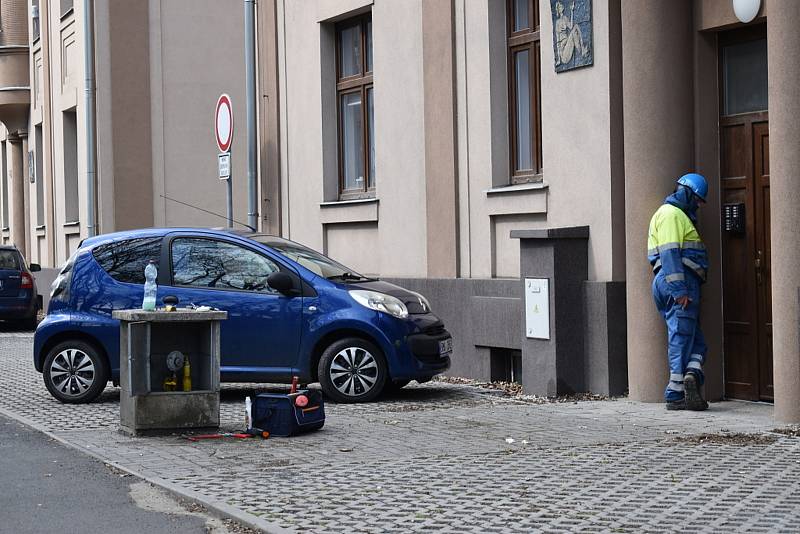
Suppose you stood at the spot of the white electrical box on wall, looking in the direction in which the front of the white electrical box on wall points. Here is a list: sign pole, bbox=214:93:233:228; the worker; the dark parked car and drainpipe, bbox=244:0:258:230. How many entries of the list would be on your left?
1

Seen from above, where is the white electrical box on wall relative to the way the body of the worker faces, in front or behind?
behind

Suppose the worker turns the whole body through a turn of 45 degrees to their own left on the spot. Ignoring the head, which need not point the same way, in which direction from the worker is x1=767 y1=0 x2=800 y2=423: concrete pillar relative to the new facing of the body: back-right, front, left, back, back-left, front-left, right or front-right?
right

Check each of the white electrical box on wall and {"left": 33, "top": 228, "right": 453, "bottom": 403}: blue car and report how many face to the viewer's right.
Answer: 1

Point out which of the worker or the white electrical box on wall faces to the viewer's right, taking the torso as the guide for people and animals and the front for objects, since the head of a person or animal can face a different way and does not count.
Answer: the worker

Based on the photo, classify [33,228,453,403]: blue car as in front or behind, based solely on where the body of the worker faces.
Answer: behind

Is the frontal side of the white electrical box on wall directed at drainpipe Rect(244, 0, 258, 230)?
no

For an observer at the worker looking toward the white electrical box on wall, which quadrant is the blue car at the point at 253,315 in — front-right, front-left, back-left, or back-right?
front-left

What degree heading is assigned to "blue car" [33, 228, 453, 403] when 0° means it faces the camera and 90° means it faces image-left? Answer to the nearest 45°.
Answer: approximately 270°

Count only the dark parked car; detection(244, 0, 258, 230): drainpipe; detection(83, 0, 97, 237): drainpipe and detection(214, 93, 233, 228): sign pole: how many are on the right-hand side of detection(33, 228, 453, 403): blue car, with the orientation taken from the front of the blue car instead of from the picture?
0

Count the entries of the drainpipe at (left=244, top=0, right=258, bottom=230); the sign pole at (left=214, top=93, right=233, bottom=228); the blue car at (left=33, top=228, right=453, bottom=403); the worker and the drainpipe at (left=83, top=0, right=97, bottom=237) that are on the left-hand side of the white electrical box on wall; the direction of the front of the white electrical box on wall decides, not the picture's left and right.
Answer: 1

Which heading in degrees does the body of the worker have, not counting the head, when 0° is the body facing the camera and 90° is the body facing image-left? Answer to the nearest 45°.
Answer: approximately 270°

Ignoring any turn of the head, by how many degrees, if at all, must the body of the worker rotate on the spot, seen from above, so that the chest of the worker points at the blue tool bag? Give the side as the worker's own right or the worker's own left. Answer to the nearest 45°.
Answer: approximately 135° to the worker's own right

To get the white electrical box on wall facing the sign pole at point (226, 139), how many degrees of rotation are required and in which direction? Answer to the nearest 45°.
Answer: approximately 90° to its right

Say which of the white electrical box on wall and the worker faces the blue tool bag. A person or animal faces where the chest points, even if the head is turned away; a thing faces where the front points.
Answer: the white electrical box on wall

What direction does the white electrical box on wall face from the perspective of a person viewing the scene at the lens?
facing the viewer and to the left of the viewer
